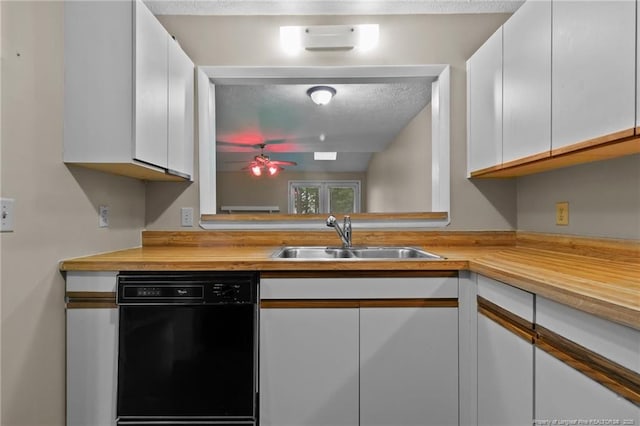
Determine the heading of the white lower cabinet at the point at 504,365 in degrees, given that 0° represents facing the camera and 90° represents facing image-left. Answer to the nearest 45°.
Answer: approximately 45°

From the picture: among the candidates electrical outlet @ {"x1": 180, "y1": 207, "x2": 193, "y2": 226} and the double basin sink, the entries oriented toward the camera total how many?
2

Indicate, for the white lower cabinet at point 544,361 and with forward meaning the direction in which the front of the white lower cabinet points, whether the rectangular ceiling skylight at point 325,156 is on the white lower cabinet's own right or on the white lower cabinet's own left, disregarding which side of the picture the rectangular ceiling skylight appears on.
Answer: on the white lower cabinet's own right

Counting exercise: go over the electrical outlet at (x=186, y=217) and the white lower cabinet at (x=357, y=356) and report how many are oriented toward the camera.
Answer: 2

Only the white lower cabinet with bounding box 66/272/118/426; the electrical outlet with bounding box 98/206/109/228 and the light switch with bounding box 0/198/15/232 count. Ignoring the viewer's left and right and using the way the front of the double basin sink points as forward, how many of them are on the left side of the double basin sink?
0

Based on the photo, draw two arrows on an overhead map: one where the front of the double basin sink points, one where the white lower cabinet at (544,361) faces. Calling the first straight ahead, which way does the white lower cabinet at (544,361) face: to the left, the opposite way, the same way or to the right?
to the right

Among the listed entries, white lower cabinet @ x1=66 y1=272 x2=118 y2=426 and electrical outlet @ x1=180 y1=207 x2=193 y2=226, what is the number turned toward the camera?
2

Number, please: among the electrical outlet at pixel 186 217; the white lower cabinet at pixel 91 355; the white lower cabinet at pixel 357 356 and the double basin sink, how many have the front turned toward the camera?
4

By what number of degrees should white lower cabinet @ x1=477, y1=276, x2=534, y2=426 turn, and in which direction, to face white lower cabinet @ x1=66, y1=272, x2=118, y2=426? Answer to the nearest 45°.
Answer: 0° — it already faces it

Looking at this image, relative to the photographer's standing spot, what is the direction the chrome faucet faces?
facing the viewer and to the left of the viewer

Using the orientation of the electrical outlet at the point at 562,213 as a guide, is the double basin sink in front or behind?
in front

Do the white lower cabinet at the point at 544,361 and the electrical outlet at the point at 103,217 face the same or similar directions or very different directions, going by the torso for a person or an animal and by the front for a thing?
very different directions

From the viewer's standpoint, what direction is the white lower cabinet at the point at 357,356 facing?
toward the camera

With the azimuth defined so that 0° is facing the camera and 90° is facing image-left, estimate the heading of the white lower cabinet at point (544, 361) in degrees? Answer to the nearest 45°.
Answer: approximately 45°

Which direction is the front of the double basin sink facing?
toward the camera
